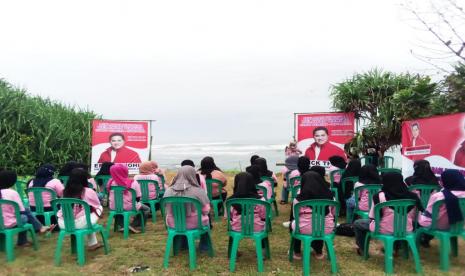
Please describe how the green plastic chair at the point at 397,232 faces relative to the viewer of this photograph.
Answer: facing away from the viewer and to the left of the viewer

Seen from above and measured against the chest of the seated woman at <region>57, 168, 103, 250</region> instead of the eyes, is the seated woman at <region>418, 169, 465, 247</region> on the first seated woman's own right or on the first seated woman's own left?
on the first seated woman's own right

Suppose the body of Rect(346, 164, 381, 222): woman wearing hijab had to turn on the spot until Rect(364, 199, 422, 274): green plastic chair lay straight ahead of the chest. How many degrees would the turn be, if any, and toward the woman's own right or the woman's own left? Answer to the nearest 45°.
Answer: approximately 135° to the woman's own left

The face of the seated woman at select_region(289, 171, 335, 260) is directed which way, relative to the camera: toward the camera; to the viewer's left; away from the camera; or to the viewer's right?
away from the camera

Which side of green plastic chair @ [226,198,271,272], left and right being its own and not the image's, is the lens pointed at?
back

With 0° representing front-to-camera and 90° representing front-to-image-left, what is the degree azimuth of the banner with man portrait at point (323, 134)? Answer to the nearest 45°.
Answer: approximately 0°

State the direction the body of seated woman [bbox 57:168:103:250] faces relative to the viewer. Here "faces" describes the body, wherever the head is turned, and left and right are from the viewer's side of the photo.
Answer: facing away from the viewer and to the right of the viewer

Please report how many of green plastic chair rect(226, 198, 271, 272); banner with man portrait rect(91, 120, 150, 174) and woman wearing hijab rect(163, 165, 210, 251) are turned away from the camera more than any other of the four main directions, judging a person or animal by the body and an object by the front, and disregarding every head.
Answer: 2

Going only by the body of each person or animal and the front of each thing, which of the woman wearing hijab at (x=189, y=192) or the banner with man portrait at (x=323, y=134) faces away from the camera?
the woman wearing hijab

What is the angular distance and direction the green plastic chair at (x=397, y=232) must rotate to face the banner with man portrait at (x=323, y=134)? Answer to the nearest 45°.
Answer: approximately 45° to its right

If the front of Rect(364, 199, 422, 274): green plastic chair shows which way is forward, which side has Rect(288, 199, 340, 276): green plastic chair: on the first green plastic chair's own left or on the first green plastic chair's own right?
on the first green plastic chair's own left

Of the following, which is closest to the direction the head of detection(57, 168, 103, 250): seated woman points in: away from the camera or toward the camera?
away from the camera

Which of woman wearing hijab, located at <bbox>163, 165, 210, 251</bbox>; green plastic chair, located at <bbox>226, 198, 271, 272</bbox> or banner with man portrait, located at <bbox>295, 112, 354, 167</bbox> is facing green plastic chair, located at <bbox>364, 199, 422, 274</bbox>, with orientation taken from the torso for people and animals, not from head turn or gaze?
the banner with man portrait

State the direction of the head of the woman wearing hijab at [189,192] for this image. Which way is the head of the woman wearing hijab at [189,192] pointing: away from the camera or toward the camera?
away from the camera

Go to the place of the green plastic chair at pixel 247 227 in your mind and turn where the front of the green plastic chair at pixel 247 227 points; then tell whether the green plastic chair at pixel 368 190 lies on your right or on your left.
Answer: on your right
